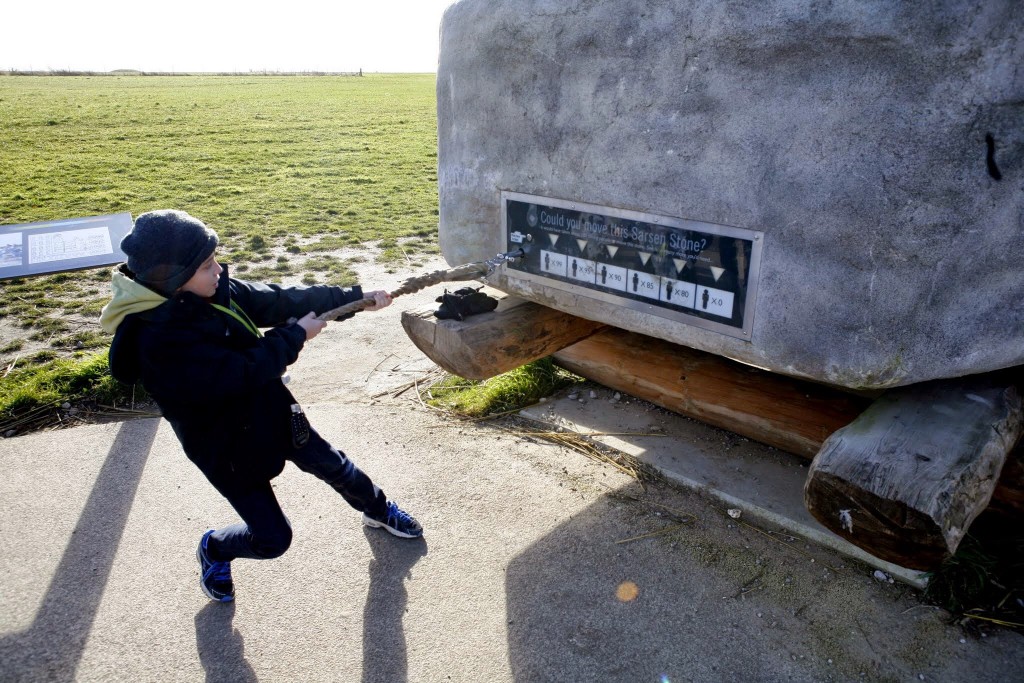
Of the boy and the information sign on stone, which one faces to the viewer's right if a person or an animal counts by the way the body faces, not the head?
the boy

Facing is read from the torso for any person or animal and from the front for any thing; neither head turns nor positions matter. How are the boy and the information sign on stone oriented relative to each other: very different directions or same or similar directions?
very different directions

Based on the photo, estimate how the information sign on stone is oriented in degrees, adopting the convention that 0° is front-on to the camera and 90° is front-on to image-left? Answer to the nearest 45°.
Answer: approximately 45°

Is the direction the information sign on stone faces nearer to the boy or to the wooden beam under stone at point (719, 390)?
the boy

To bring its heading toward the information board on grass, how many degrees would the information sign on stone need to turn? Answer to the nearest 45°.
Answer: approximately 90° to its right

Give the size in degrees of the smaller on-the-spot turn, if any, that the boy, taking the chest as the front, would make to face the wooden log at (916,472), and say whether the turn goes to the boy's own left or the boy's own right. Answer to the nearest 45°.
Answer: approximately 45° to the boy's own right

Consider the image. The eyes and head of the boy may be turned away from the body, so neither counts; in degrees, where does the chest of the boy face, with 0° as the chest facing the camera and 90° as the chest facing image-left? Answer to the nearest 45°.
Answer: approximately 270°

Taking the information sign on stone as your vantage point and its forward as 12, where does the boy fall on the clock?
The boy is roughly at 1 o'clock from the information sign on stone.

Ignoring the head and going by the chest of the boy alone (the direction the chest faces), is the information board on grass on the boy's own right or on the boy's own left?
on the boy's own left
